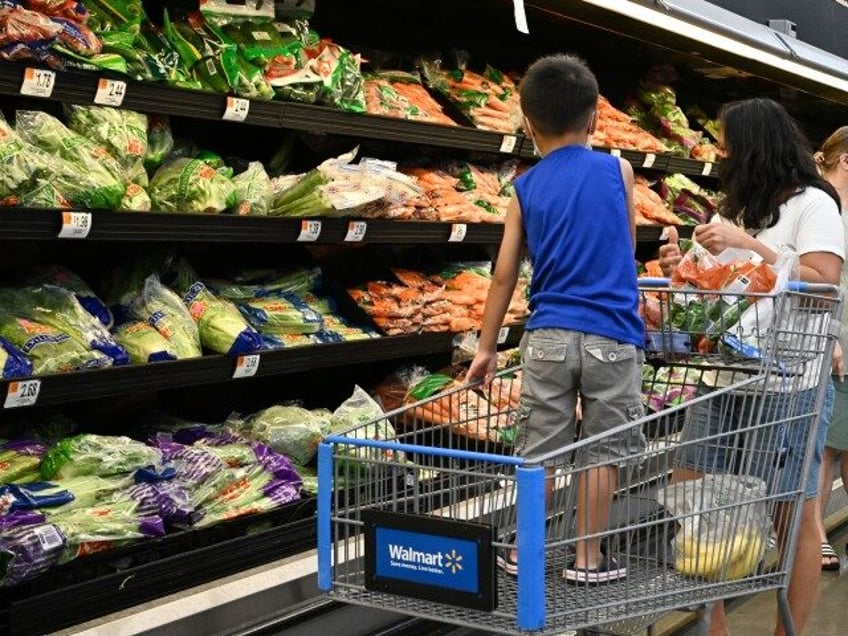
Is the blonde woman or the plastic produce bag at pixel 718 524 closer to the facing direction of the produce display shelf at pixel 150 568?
the plastic produce bag

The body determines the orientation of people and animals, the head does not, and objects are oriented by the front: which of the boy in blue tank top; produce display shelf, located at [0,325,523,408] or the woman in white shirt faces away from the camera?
the boy in blue tank top

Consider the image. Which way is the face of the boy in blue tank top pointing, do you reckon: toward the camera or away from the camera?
away from the camera

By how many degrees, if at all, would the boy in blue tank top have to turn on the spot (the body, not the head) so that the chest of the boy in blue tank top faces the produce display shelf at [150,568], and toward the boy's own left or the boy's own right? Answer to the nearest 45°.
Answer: approximately 90° to the boy's own left

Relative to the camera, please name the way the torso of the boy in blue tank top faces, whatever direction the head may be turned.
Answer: away from the camera
